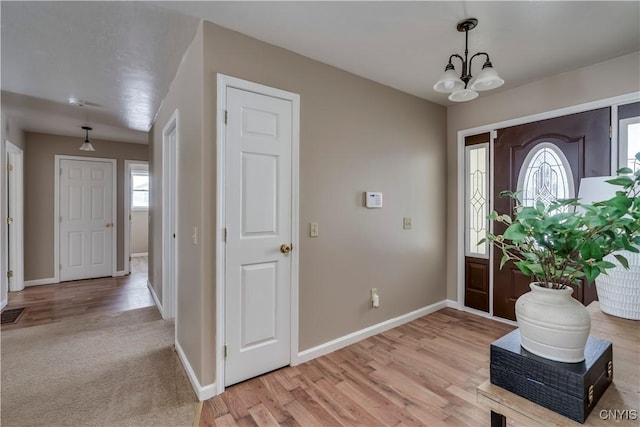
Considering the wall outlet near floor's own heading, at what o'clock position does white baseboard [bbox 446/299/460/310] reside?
The white baseboard is roughly at 9 o'clock from the wall outlet near floor.

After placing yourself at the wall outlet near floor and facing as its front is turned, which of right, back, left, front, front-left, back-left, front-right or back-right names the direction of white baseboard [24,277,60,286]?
back-right

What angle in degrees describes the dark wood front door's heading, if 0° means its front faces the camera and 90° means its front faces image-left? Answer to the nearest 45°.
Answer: approximately 45°

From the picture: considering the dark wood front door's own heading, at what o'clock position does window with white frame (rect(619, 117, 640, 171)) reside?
The window with white frame is roughly at 8 o'clock from the dark wood front door.

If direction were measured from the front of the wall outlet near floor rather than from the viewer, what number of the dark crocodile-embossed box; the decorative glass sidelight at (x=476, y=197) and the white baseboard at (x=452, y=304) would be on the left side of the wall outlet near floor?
2

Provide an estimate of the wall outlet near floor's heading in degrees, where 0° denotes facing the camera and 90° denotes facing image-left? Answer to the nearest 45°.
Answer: approximately 315°

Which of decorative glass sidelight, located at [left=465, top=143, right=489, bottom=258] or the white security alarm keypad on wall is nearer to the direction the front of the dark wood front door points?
the white security alarm keypad on wall

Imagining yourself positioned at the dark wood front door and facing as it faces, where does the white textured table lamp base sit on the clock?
The white textured table lamp base is roughly at 10 o'clock from the dark wood front door.

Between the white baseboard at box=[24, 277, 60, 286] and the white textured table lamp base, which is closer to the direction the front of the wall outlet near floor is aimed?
the white textured table lamp base

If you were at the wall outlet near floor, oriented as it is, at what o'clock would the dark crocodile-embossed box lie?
The dark crocodile-embossed box is roughly at 1 o'clock from the wall outlet near floor.

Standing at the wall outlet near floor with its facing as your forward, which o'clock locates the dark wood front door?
The dark wood front door is roughly at 10 o'clock from the wall outlet near floor.

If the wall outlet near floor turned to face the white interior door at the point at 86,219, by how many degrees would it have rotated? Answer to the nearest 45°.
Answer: approximately 135° to its right
